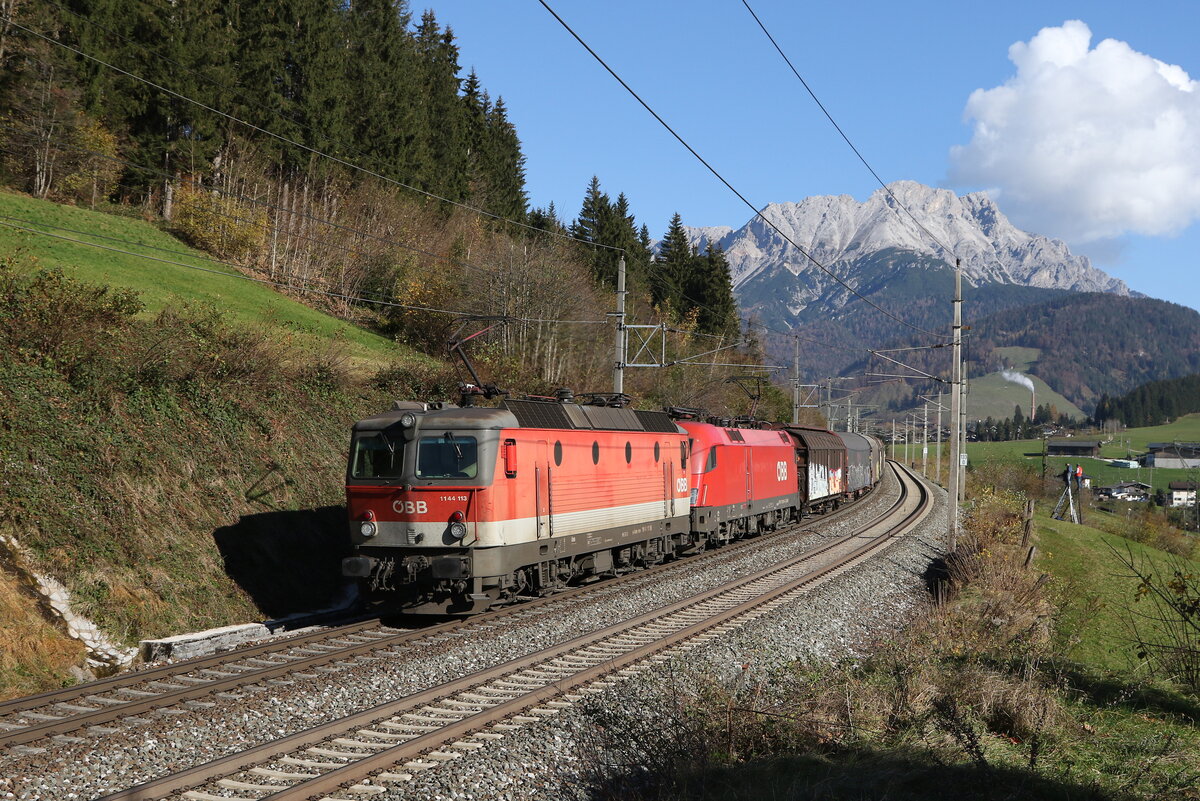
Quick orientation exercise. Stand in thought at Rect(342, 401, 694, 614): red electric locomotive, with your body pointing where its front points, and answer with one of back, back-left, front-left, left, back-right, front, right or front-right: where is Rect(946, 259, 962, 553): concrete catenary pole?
back

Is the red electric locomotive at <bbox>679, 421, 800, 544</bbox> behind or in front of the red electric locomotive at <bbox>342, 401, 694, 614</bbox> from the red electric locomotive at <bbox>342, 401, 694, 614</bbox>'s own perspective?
behind

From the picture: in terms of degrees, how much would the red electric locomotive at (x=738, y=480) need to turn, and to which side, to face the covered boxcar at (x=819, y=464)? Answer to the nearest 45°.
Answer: approximately 135° to its right

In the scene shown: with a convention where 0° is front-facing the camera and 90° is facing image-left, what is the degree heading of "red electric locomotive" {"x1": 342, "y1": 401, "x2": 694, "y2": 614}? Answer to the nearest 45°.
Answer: approximately 45°

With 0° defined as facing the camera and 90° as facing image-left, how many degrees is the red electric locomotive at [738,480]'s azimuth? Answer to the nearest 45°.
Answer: approximately 45°

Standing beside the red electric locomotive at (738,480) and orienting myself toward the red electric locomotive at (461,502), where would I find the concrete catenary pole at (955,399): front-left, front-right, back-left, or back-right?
back-left

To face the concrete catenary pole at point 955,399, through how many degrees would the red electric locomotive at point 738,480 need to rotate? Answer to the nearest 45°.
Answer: approximately 135° to its left

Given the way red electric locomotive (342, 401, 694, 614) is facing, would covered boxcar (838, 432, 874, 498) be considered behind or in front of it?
behind
